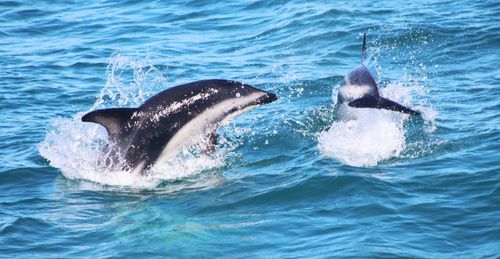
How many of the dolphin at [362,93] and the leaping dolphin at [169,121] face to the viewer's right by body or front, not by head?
1

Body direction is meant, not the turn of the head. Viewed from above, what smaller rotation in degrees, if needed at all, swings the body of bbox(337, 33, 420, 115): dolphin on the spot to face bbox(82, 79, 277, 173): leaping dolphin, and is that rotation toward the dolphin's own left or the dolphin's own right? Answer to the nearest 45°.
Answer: approximately 135° to the dolphin's own left

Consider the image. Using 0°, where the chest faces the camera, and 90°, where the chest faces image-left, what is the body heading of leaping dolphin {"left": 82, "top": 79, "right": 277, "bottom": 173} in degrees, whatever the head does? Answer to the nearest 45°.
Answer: approximately 270°

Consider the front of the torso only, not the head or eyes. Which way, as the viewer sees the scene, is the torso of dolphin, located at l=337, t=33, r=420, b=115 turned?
away from the camera

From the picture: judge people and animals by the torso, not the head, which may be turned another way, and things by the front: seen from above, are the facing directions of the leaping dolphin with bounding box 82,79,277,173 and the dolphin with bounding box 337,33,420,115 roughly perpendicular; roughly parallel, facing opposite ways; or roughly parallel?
roughly perpendicular

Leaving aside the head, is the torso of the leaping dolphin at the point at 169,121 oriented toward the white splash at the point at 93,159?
no

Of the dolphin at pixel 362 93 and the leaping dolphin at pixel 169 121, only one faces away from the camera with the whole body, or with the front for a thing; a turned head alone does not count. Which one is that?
the dolphin

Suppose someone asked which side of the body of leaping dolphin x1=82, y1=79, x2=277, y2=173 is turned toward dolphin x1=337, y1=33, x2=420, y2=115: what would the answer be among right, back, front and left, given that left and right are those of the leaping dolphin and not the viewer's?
front

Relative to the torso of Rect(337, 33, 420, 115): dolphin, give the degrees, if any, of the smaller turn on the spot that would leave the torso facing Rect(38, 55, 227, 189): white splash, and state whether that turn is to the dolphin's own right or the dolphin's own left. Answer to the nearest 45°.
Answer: approximately 90° to the dolphin's own left
